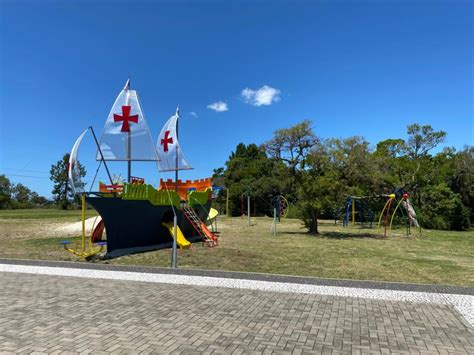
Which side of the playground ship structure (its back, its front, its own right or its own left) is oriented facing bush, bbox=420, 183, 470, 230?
back

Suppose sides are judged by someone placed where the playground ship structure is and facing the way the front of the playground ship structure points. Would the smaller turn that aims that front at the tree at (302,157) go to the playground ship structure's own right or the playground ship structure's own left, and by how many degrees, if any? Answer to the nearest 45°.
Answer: approximately 180°

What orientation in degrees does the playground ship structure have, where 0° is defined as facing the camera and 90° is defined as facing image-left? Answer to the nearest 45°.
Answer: approximately 45°
